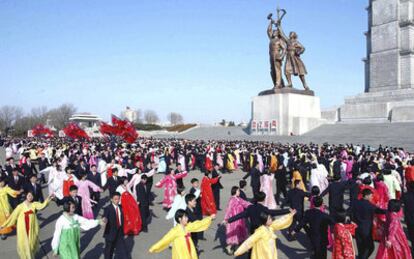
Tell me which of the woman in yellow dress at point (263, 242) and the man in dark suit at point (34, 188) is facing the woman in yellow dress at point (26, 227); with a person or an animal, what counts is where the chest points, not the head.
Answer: the man in dark suit

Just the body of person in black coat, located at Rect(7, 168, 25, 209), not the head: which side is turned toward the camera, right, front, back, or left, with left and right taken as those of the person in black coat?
front

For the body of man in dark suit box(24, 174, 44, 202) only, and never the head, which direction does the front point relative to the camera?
toward the camera

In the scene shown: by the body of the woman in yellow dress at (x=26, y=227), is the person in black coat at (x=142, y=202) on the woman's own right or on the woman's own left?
on the woman's own left

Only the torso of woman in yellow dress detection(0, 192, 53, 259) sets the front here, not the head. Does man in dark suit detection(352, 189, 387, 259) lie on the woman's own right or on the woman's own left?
on the woman's own left

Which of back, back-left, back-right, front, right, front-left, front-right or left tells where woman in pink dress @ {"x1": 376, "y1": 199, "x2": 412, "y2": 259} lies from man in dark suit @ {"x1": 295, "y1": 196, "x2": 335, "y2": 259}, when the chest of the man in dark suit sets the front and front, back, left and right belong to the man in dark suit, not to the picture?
right

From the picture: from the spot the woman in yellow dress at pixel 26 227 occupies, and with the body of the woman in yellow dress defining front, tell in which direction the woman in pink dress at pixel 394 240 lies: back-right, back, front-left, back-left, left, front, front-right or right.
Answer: front-left

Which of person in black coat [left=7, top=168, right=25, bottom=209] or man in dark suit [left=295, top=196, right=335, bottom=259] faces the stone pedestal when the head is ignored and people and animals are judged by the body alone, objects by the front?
the man in dark suit

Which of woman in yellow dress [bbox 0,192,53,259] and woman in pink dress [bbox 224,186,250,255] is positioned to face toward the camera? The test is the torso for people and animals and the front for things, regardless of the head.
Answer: the woman in yellow dress

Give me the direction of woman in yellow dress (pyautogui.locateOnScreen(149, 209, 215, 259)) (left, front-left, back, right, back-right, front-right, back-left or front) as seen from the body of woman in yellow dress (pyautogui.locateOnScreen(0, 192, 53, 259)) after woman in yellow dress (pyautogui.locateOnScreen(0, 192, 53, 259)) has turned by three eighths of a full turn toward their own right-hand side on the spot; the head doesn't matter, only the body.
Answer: back

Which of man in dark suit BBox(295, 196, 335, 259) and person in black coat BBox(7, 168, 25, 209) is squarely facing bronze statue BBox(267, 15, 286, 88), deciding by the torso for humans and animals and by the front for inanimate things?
the man in dark suit
